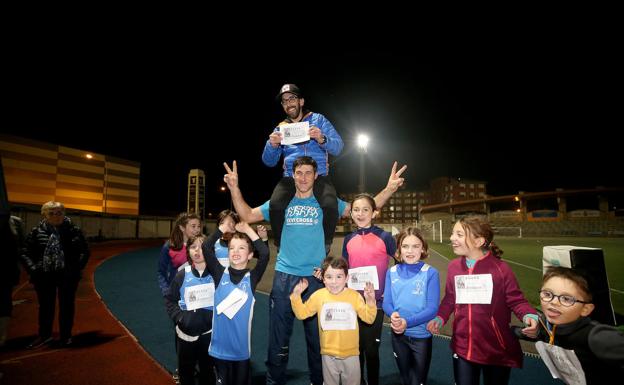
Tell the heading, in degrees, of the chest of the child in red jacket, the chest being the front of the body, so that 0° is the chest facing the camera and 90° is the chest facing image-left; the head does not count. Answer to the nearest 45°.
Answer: approximately 45°

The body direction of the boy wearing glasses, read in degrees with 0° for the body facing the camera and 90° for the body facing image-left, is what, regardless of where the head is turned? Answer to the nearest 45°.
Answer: approximately 45°

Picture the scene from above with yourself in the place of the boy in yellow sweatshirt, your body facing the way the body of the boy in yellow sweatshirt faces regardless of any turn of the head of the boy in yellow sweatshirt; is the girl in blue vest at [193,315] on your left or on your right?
on your right

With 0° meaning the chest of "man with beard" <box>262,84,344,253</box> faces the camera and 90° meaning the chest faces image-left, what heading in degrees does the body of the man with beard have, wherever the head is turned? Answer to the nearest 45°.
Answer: approximately 0°

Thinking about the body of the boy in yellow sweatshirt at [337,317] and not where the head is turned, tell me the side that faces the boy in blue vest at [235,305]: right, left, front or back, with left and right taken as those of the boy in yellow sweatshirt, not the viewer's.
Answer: right
